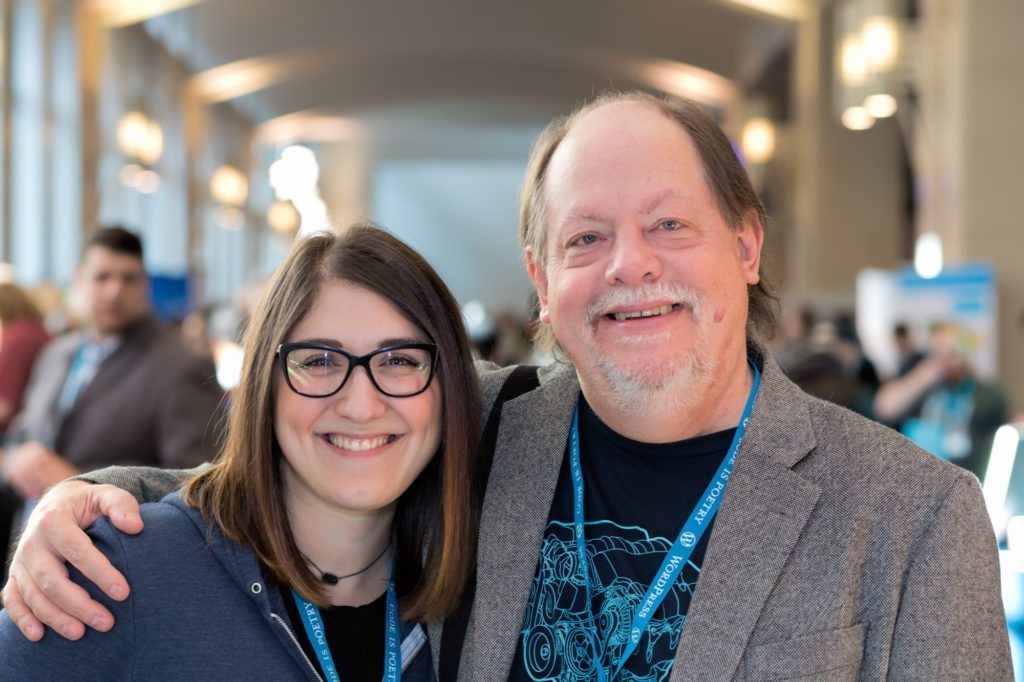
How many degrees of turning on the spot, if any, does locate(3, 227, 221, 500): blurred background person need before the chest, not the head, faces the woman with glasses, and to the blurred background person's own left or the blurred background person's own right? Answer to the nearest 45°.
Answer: approximately 45° to the blurred background person's own left

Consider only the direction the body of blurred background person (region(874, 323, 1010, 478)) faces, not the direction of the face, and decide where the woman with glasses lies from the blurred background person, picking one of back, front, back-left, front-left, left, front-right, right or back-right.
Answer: front-left

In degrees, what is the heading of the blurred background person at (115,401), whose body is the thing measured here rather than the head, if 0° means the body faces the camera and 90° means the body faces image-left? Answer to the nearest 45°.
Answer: approximately 45°

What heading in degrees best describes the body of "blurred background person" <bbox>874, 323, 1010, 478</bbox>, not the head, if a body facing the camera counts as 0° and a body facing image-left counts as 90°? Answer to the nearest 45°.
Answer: approximately 45°

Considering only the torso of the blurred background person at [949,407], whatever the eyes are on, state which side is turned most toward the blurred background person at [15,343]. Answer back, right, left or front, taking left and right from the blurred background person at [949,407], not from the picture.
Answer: front

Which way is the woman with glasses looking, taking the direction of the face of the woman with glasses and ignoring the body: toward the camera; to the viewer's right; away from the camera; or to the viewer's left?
toward the camera

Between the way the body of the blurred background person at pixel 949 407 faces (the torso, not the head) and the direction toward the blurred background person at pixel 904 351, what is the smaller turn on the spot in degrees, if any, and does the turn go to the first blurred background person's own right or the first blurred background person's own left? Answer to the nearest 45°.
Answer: approximately 135° to the first blurred background person's own right

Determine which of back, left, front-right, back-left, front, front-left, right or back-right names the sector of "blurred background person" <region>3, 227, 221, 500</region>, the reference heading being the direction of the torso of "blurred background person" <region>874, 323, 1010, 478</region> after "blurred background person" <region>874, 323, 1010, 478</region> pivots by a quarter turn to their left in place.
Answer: right
